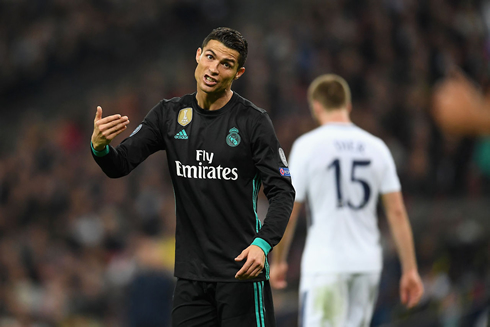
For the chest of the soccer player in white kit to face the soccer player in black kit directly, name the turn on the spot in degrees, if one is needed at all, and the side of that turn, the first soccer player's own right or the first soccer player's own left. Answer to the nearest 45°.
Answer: approximately 180°

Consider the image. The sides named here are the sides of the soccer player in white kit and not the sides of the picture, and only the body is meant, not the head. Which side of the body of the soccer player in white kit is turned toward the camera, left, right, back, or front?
back

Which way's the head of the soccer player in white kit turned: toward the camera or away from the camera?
away from the camera
